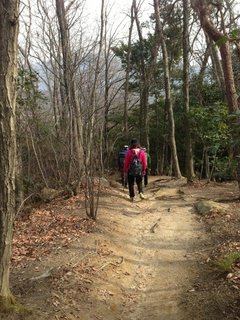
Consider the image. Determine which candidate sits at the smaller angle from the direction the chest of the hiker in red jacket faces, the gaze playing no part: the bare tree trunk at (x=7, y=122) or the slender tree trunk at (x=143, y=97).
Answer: the slender tree trunk

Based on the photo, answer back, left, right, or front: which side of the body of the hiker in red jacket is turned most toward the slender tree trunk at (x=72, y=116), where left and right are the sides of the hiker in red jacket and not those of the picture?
left

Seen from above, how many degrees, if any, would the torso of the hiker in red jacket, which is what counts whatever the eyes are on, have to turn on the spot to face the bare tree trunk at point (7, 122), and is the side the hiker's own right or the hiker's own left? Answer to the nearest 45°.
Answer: approximately 180°

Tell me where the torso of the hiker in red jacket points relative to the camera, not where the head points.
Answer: away from the camera

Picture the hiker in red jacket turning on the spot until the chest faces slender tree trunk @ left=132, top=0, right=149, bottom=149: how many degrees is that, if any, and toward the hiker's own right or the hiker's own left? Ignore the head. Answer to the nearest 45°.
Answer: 0° — they already face it
